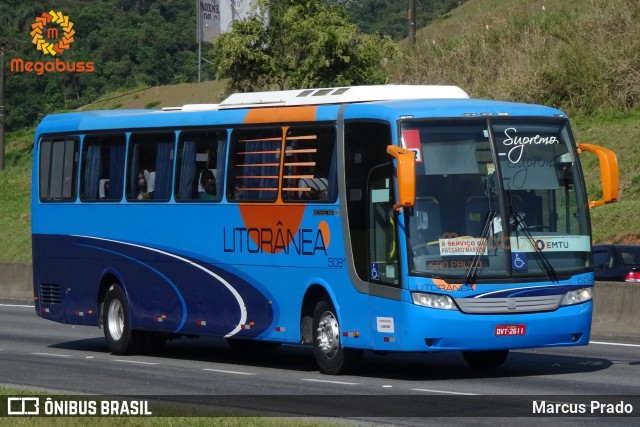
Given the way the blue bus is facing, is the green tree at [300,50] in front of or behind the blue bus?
behind

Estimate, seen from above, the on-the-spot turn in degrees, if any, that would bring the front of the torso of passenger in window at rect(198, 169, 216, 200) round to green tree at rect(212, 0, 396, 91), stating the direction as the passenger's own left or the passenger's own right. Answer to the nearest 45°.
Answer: approximately 135° to the passenger's own left

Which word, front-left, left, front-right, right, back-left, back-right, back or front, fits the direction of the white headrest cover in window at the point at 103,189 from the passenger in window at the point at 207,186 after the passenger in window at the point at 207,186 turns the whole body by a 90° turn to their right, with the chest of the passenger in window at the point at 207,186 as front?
right

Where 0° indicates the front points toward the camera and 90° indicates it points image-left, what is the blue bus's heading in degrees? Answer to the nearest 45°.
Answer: approximately 315°

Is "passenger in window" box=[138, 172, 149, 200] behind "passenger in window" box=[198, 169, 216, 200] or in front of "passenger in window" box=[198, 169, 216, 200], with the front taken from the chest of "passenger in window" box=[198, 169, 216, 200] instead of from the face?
behind

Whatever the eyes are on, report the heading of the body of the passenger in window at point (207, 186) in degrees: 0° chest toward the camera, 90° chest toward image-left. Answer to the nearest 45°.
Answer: approximately 315°

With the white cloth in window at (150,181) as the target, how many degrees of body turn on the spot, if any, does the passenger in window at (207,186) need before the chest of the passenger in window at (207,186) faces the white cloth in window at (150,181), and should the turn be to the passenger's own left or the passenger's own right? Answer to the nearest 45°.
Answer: approximately 180°
